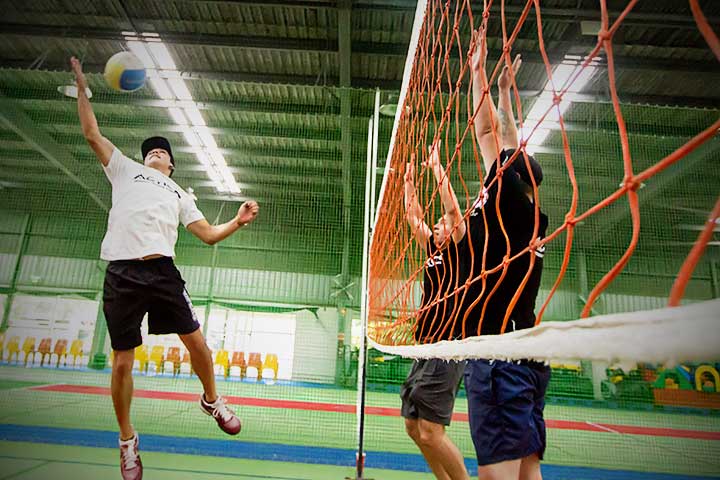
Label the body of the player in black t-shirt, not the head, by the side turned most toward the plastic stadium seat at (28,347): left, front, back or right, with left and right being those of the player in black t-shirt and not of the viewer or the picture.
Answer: right

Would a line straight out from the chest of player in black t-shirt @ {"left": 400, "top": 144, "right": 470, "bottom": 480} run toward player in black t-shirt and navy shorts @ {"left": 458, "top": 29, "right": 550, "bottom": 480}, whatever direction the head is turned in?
no

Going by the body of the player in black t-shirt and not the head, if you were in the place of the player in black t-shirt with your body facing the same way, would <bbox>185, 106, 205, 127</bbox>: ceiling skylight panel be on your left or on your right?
on your right

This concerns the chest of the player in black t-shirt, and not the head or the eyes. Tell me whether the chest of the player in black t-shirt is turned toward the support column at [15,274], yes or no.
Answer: no

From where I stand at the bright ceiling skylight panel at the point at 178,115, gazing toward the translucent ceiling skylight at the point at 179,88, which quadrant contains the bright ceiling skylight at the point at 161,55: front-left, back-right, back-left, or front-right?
front-right

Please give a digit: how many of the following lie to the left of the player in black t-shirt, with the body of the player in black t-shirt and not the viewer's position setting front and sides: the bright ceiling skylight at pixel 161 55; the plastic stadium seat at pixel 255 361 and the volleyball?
0

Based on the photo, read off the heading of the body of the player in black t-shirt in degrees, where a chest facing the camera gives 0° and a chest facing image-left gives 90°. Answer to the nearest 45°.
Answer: approximately 45°

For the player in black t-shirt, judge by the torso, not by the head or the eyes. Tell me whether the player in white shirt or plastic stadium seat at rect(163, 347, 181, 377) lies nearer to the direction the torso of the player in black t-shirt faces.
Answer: the player in white shirt

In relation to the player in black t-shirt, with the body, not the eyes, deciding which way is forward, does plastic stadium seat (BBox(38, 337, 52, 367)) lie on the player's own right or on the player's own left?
on the player's own right

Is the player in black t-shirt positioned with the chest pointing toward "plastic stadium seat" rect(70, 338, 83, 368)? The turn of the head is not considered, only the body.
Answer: no

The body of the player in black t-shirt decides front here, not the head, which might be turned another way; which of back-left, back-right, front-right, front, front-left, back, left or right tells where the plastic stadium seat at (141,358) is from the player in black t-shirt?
right

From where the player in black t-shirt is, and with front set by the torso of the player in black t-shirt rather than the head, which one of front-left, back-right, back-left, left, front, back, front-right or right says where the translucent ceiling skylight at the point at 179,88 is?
right

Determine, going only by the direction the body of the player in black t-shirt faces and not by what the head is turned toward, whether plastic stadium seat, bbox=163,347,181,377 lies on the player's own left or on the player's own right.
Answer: on the player's own right

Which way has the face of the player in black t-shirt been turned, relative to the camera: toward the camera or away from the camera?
toward the camera

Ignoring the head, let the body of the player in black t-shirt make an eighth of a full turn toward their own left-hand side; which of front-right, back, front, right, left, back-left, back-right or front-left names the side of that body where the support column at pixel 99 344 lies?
back-right
